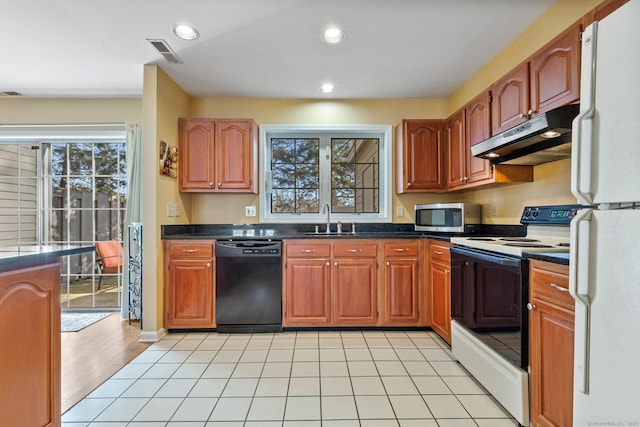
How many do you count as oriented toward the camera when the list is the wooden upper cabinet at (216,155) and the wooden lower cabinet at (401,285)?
2

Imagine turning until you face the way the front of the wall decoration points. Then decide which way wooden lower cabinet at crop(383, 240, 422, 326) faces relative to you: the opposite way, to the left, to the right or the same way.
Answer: to the right

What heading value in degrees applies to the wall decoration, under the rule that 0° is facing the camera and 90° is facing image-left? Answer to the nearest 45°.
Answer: approximately 315°

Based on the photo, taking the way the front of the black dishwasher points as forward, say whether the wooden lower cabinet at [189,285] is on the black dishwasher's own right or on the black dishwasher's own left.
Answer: on the black dishwasher's own right

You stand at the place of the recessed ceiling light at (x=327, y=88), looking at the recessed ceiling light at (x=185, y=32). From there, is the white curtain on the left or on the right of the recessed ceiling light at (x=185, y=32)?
right

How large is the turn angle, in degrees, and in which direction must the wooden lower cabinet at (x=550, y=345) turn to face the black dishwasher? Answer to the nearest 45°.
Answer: approximately 45° to its right

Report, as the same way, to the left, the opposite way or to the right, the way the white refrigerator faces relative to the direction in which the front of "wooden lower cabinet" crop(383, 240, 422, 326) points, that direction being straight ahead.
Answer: to the right

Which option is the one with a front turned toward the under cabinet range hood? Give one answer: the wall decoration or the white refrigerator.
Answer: the wall decoration

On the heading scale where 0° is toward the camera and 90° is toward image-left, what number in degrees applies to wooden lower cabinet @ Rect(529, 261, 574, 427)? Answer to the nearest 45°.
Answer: approximately 45°

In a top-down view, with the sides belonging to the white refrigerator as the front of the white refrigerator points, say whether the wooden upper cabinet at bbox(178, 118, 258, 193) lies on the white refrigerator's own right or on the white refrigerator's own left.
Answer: on the white refrigerator's own right

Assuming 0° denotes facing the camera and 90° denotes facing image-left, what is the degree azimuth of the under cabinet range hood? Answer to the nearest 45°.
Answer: approximately 45°

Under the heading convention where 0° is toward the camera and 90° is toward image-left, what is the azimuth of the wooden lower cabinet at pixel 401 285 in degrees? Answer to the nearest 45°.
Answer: approximately 0°

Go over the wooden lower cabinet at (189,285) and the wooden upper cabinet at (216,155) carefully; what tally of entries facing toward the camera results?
2

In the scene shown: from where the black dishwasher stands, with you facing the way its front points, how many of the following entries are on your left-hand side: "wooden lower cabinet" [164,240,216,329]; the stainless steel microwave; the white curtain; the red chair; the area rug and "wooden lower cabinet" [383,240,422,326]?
2
